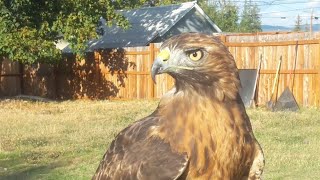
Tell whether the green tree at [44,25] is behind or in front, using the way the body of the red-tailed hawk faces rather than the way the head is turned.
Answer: behind

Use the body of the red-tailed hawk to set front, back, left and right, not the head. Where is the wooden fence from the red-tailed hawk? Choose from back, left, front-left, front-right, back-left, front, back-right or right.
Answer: back-left

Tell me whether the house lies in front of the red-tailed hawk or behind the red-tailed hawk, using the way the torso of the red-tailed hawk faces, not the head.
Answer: behind

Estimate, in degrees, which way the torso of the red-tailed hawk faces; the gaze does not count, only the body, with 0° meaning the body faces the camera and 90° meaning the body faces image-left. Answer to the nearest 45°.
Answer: approximately 315°
